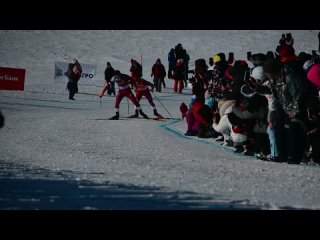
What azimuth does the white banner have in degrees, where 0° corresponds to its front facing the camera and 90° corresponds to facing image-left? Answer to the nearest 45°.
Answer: approximately 0°

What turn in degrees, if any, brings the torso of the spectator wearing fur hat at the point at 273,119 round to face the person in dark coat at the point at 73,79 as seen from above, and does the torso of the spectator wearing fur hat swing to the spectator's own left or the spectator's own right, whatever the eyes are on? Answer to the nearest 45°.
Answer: approximately 45° to the spectator's own right

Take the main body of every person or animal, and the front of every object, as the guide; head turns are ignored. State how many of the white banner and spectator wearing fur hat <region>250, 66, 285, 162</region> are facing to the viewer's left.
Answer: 1

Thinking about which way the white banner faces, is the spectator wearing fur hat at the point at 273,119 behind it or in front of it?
in front

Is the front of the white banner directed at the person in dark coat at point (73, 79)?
yes

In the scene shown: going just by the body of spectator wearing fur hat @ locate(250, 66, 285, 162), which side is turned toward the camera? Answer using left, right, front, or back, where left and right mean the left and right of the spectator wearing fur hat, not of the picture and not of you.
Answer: left

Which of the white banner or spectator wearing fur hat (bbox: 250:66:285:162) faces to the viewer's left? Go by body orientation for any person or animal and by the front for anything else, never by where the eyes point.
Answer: the spectator wearing fur hat
